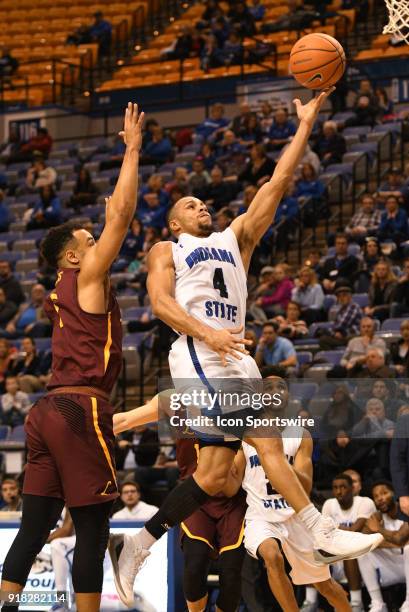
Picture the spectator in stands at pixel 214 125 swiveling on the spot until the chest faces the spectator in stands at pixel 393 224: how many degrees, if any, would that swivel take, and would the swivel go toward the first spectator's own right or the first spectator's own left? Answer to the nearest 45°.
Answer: approximately 45° to the first spectator's own left

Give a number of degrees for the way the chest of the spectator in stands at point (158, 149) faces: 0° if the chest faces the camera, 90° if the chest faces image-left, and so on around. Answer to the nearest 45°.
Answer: approximately 45°

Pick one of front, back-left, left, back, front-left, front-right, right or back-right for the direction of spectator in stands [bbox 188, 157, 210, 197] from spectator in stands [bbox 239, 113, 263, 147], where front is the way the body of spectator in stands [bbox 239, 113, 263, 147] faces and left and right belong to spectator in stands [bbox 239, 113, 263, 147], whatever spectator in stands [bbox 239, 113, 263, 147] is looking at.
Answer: front

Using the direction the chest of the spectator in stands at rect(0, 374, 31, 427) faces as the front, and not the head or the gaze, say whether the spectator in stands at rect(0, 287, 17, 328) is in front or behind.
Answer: behind

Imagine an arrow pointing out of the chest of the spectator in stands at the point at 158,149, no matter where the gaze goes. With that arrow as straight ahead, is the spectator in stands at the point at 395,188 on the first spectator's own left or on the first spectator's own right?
on the first spectator's own left

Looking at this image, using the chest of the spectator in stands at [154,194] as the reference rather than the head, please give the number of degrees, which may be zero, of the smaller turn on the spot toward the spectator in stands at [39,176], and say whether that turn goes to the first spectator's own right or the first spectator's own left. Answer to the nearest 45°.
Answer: approximately 135° to the first spectator's own right

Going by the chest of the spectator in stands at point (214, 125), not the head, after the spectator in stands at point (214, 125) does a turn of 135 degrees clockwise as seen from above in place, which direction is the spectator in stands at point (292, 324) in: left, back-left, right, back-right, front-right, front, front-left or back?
back

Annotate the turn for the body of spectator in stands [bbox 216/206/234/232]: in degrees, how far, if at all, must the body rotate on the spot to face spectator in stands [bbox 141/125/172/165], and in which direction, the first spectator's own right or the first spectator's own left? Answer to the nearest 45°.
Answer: approximately 135° to the first spectator's own right

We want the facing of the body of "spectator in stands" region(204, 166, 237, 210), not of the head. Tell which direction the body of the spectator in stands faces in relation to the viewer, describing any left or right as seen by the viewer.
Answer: facing the viewer and to the left of the viewer

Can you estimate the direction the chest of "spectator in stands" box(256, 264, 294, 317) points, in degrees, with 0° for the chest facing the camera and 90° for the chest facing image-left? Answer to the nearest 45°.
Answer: approximately 45°

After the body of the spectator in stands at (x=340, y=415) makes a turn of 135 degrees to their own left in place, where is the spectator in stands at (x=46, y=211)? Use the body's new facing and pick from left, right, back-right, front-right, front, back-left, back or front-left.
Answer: back-left

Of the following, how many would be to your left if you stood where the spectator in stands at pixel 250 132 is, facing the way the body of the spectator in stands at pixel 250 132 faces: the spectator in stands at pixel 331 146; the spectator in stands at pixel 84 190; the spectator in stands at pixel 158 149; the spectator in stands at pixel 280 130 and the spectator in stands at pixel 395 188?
3

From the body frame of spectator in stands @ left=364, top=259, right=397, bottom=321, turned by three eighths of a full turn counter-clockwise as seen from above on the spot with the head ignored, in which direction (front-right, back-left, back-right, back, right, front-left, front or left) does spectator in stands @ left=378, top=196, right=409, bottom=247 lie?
left

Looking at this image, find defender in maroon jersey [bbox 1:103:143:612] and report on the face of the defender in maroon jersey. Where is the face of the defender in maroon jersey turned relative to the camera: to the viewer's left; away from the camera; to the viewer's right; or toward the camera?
to the viewer's right

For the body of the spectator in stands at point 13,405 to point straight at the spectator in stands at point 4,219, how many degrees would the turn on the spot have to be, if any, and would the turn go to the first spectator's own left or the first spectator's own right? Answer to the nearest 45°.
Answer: approximately 180°
